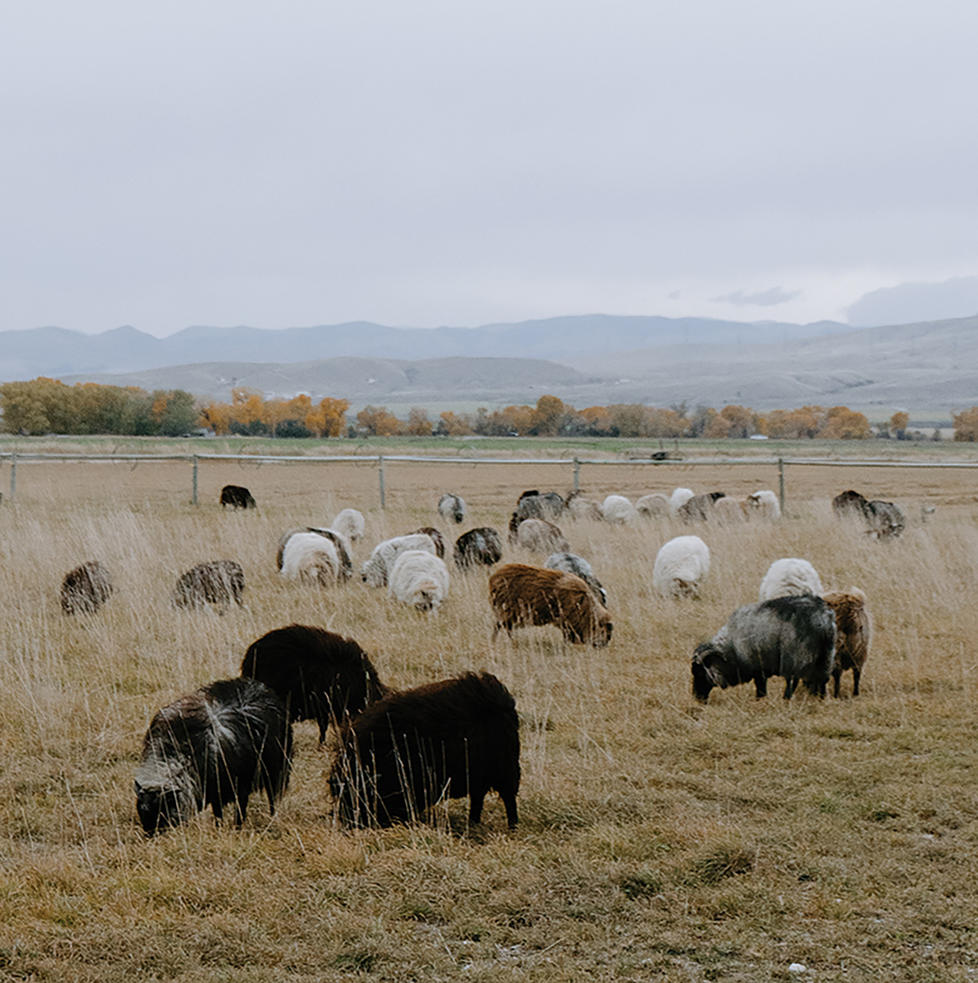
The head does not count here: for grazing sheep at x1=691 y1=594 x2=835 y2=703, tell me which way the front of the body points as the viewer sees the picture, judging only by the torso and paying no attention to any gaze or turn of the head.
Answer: to the viewer's left

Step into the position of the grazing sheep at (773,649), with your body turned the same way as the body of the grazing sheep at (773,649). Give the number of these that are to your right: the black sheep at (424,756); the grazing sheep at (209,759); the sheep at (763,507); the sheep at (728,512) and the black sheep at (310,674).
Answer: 2

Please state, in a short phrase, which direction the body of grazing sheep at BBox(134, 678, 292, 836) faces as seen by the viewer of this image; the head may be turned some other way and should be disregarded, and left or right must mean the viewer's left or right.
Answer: facing the viewer and to the left of the viewer

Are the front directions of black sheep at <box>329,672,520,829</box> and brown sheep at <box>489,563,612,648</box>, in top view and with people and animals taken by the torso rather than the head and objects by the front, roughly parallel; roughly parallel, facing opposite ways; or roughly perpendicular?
roughly parallel, facing opposite ways

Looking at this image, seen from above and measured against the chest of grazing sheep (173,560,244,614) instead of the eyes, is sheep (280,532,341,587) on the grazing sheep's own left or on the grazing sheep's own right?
on the grazing sheep's own right

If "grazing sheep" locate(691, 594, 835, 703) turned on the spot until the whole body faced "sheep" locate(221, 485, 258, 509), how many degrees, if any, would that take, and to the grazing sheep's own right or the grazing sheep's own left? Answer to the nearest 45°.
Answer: approximately 45° to the grazing sheep's own right

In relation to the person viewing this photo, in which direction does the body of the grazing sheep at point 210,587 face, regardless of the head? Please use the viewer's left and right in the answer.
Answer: facing to the left of the viewer

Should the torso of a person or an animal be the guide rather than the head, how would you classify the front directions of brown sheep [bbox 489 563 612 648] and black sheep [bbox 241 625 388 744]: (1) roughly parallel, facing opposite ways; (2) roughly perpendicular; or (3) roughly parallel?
roughly parallel

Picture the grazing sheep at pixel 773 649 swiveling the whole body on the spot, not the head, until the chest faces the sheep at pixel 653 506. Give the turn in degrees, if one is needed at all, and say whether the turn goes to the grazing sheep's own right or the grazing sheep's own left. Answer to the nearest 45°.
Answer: approximately 90° to the grazing sheep's own right

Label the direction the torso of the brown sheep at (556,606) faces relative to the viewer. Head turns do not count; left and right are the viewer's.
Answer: facing to the right of the viewer

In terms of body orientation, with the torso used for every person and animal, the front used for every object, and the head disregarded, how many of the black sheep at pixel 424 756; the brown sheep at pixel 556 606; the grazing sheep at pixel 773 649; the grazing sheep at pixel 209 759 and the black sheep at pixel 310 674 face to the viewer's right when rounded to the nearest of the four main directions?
2

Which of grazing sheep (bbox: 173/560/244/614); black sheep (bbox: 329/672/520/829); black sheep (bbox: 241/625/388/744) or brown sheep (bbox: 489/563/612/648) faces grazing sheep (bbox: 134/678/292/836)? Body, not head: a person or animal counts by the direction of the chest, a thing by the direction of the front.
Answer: black sheep (bbox: 329/672/520/829)

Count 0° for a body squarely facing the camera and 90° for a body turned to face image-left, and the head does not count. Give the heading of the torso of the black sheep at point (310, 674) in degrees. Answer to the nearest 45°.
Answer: approximately 270°
